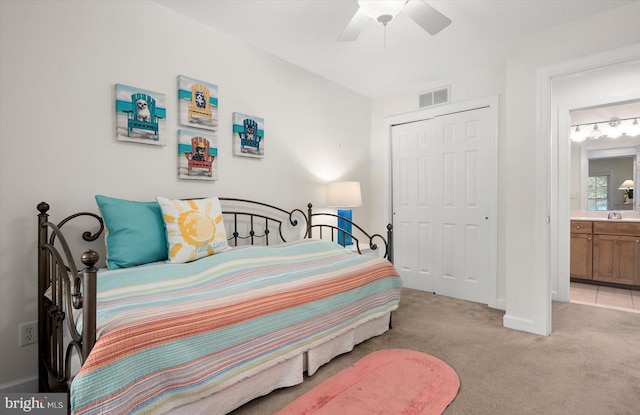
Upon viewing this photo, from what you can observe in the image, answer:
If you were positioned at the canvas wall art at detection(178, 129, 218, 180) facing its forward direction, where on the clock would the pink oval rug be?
The pink oval rug is roughly at 12 o'clock from the canvas wall art.

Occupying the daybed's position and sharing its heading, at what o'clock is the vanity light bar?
The vanity light bar is roughly at 10 o'clock from the daybed.

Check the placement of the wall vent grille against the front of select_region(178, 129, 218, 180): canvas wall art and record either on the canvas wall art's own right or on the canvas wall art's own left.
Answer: on the canvas wall art's own left

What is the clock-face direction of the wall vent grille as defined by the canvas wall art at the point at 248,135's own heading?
The wall vent grille is roughly at 10 o'clock from the canvas wall art.

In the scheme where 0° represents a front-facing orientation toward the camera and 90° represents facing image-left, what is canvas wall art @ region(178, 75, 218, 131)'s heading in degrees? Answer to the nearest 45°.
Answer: approximately 315°

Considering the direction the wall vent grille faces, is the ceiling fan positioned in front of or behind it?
in front

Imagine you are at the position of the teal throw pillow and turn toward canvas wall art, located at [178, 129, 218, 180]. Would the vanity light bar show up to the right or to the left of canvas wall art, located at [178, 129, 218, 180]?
right

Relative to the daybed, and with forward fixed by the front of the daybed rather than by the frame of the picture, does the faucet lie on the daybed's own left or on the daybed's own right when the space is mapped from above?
on the daybed's own left

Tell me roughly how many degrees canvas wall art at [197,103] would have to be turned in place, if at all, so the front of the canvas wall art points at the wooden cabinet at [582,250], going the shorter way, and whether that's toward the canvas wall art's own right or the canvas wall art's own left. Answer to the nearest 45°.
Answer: approximately 45° to the canvas wall art's own left

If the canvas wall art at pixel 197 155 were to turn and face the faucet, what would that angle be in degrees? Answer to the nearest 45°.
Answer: approximately 45° to its left
